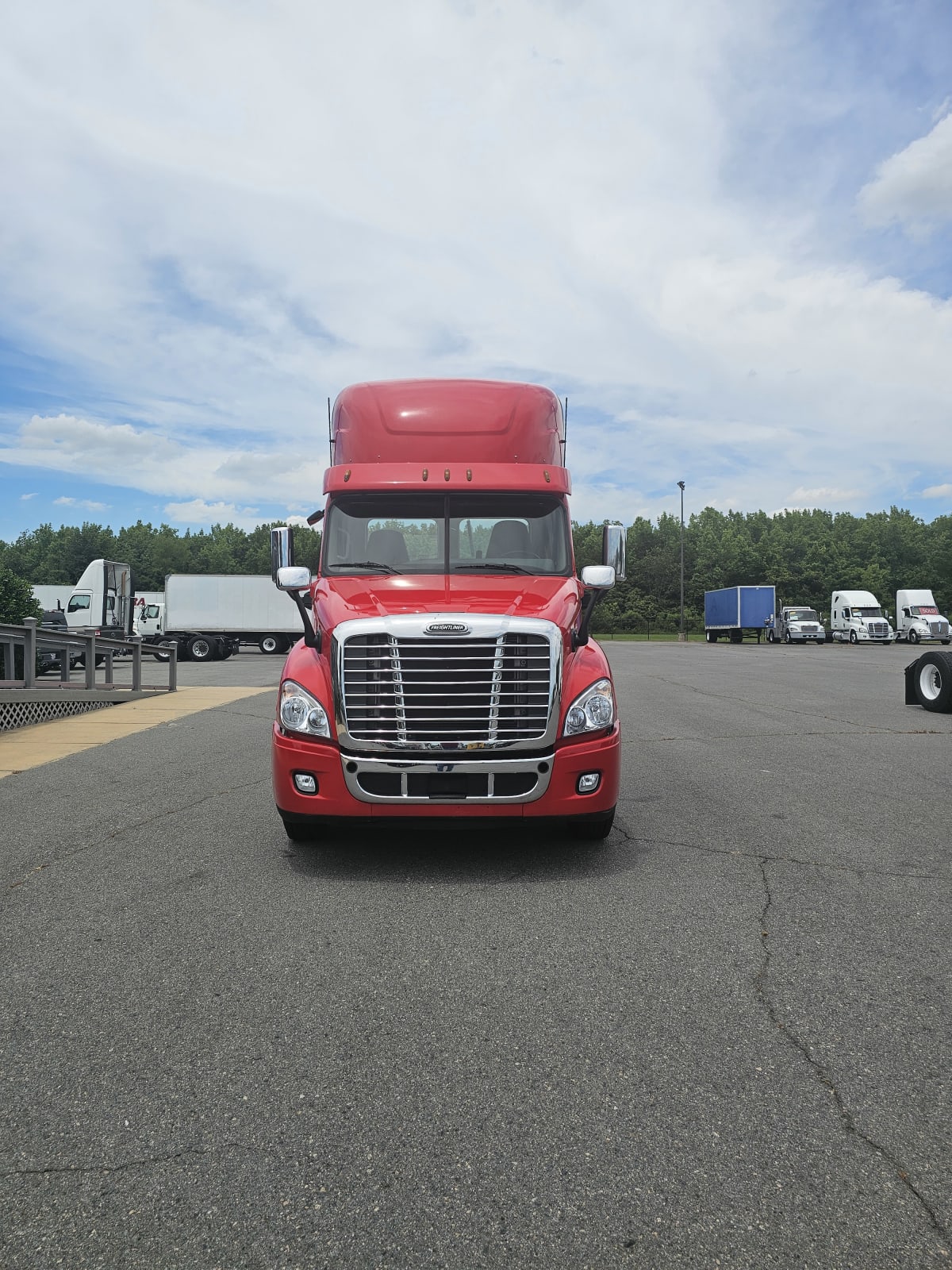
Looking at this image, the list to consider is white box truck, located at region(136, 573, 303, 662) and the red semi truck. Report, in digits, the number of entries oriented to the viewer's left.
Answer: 1

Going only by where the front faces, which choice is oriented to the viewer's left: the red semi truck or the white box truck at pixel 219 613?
the white box truck

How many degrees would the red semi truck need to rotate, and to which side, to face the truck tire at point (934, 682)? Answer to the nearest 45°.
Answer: approximately 135° to its left

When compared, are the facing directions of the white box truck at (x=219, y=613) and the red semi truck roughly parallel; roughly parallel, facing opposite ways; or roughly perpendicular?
roughly perpendicular

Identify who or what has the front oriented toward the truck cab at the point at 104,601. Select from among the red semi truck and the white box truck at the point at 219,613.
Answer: the white box truck

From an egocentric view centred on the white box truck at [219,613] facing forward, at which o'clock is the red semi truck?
The red semi truck is roughly at 9 o'clock from the white box truck.

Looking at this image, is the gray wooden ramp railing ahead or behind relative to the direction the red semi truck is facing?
behind

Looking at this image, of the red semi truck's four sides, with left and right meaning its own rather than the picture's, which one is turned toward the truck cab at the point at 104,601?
back

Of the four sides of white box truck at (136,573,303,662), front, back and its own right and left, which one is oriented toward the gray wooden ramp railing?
left

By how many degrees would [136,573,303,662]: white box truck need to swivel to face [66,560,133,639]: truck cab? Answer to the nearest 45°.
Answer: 0° — it already faces it

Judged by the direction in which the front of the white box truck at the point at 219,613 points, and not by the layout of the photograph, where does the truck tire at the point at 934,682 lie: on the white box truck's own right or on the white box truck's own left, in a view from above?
on the white box truck's own left

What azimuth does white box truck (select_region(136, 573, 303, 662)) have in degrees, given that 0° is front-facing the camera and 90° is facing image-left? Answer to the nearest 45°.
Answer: approximately 90°

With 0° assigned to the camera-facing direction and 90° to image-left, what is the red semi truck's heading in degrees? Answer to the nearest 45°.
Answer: approximately 0°

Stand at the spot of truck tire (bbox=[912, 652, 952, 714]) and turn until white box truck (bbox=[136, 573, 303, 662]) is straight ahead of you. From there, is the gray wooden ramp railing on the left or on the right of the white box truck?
left
